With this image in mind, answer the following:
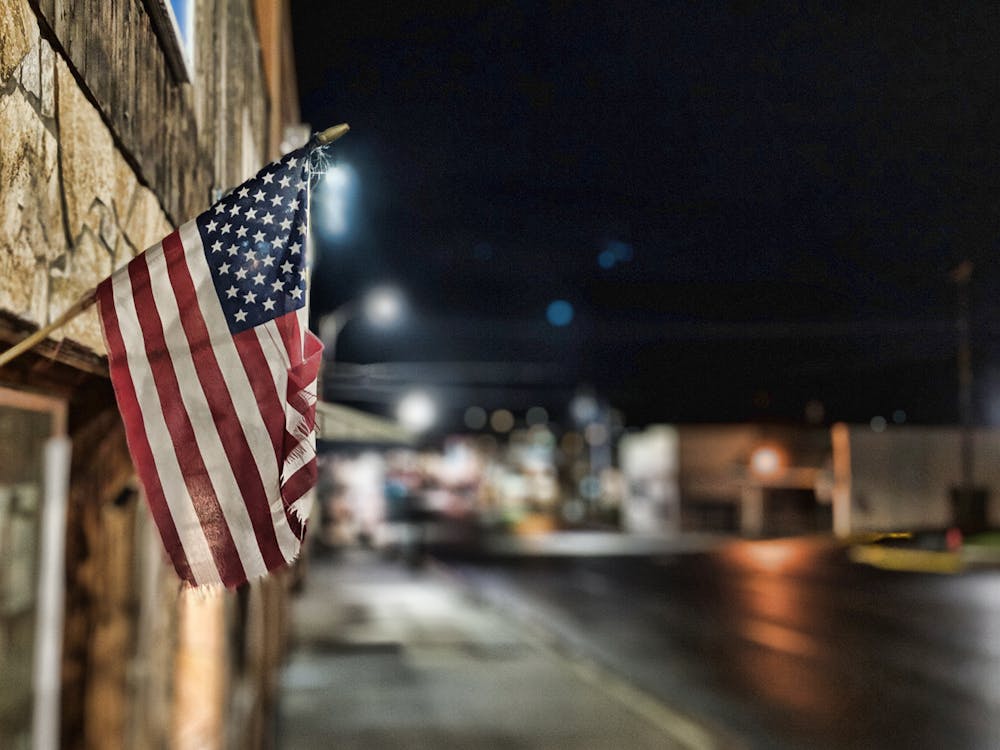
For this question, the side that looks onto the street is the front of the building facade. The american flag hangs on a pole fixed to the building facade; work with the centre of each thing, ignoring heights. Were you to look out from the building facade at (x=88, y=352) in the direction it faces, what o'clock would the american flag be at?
The american flag is roughly at 1 o'clock from the building facade.

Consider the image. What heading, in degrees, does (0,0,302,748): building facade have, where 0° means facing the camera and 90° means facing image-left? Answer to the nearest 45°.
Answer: approximately 315°
